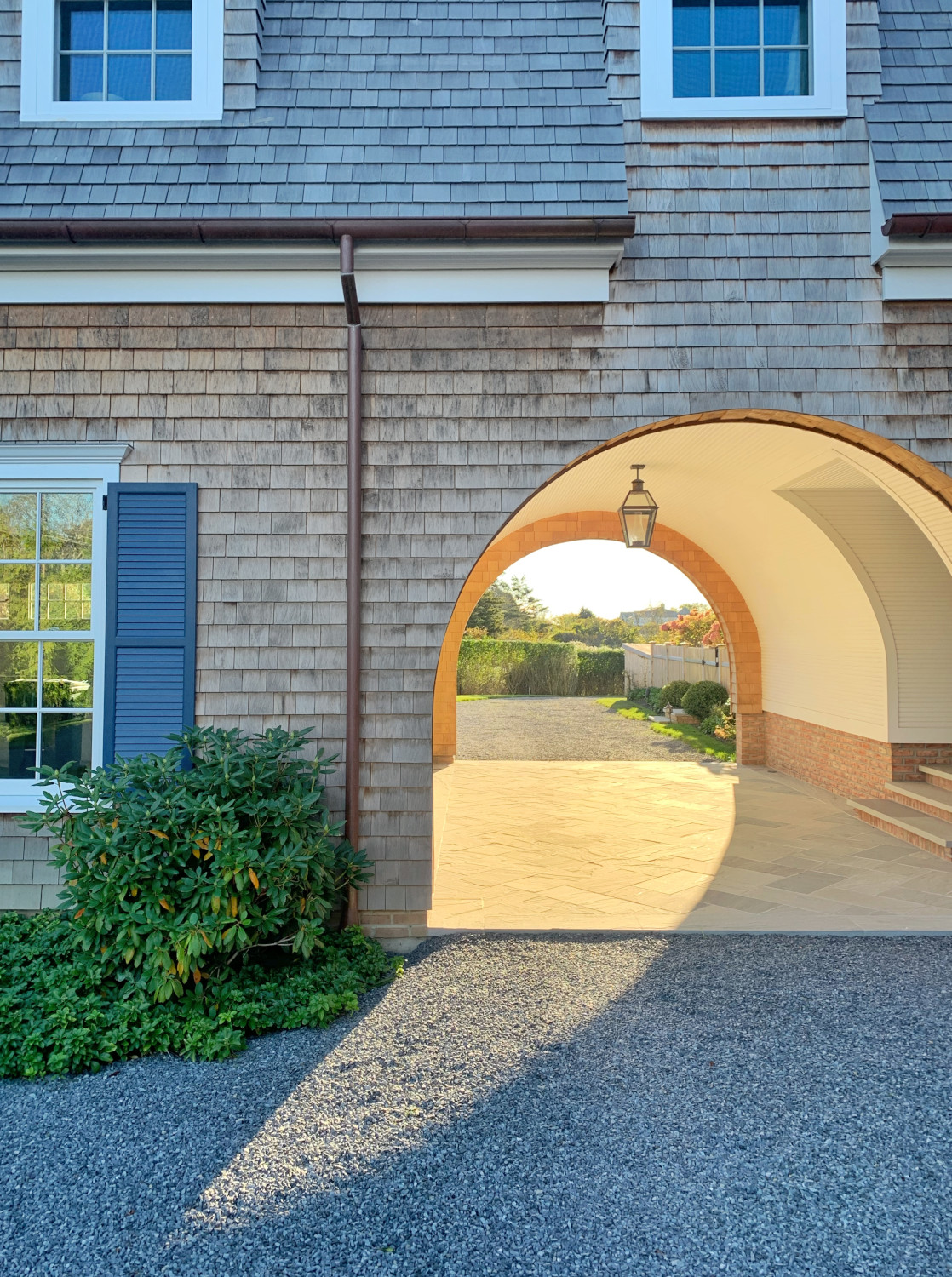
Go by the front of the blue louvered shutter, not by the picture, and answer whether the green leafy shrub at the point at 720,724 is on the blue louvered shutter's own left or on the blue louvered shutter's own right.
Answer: on the blue louvered shutter's own left

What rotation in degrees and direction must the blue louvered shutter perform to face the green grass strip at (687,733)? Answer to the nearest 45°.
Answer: approximately 135° to its left

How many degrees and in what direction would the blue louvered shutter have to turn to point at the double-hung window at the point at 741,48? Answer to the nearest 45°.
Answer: approximately 90° to its left

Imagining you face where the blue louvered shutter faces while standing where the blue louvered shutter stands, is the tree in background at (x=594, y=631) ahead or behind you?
behind

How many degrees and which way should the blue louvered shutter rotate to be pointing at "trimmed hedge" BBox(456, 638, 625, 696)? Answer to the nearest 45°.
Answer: approximately 135° to its left

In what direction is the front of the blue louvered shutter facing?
toward the camera

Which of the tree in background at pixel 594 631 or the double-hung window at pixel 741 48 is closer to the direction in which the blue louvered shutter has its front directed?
the double-hung window

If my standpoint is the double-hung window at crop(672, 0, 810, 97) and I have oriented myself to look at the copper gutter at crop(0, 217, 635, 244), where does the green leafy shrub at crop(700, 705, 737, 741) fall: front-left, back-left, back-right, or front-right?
back-right

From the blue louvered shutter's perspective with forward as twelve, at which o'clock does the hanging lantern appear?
The hanging lantern is roughly at 8 o'clock from the blue louvered shutter.
